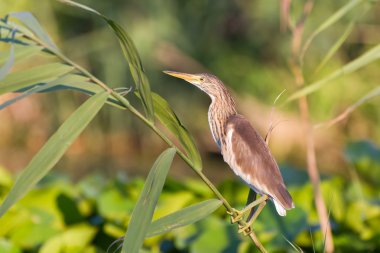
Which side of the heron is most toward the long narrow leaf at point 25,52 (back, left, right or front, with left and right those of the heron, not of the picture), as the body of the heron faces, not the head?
front

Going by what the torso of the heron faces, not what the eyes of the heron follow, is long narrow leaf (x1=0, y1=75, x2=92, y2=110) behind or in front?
in front

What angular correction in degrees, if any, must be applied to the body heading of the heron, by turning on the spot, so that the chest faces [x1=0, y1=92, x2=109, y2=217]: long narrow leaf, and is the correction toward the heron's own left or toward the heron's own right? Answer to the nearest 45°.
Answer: approximately 45° to the heron's own left

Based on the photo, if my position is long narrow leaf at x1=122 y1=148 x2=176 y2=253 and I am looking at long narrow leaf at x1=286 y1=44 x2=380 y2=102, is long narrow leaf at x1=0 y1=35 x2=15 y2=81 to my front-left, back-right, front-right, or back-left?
back-left

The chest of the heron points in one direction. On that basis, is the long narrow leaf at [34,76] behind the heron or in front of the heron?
in front

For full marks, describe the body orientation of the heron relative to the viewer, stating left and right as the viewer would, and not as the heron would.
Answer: facing to the left of the viewer

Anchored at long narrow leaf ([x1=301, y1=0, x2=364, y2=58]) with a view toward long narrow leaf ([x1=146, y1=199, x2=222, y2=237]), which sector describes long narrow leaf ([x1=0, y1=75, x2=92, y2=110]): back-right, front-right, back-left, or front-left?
front-right

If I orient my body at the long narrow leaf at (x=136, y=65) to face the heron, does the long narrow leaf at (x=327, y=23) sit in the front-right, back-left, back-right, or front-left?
front-left
